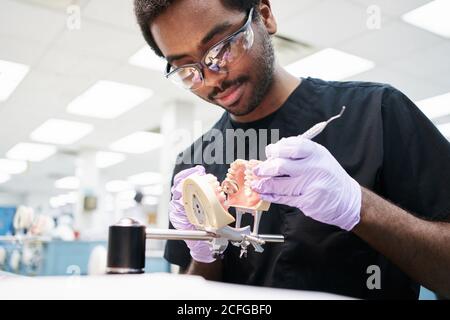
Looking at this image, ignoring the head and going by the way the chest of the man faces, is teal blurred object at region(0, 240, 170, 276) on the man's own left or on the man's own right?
on the man's own right

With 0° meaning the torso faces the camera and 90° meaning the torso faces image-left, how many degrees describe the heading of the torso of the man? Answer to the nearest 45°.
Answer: approximately 45°

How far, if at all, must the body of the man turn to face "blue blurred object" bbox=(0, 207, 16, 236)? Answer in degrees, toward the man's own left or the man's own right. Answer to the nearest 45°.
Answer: approximately 90° to the man's own right
